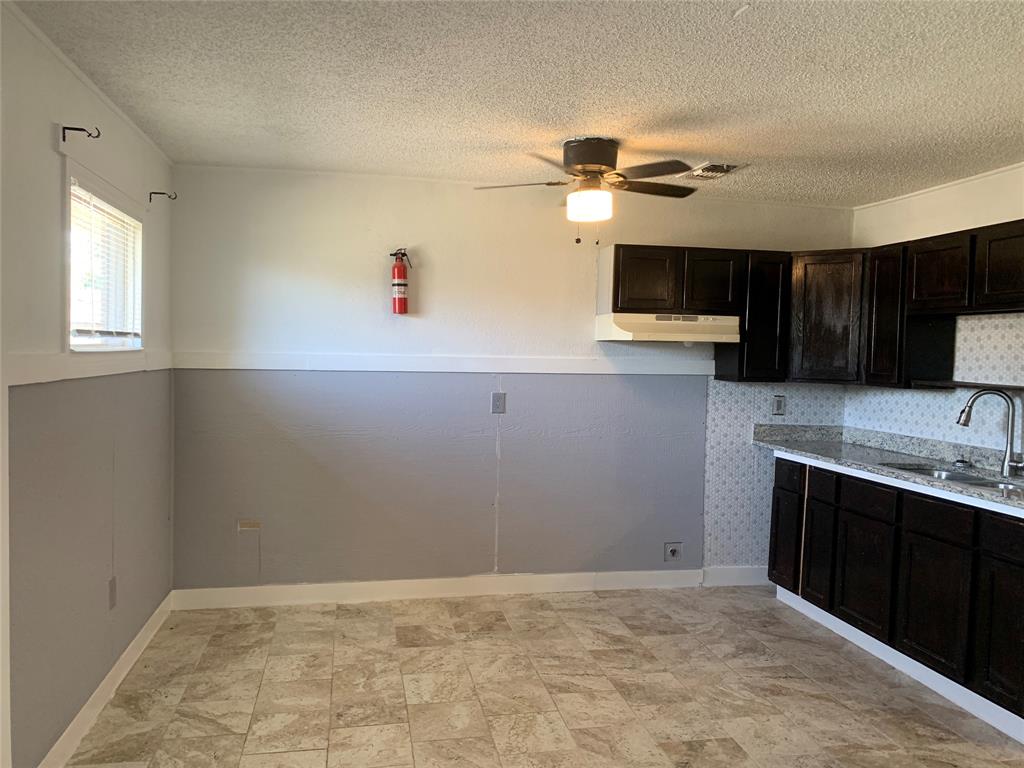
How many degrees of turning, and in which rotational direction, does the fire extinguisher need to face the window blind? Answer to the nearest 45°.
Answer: approximately 45° to its right

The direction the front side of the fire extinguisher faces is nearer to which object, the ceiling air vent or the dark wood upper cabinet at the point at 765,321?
the ceiling air vent

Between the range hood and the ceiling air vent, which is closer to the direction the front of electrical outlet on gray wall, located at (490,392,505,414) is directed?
the ceiling air vent

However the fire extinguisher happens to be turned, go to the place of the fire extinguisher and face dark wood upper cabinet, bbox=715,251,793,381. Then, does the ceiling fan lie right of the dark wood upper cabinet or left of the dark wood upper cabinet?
right

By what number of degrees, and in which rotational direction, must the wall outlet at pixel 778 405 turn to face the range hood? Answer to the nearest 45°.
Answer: approximately 45° to its right

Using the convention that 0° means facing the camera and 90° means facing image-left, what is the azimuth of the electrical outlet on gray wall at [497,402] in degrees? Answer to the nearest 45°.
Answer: approximately 0°

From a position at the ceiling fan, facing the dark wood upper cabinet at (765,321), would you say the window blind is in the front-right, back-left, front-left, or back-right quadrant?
back-left

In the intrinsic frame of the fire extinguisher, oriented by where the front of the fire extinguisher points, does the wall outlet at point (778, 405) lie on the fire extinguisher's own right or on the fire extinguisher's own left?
on the fire extinguisher's own left

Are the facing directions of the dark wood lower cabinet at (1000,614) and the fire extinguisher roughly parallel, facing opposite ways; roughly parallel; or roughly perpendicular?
roughly perpendicular
